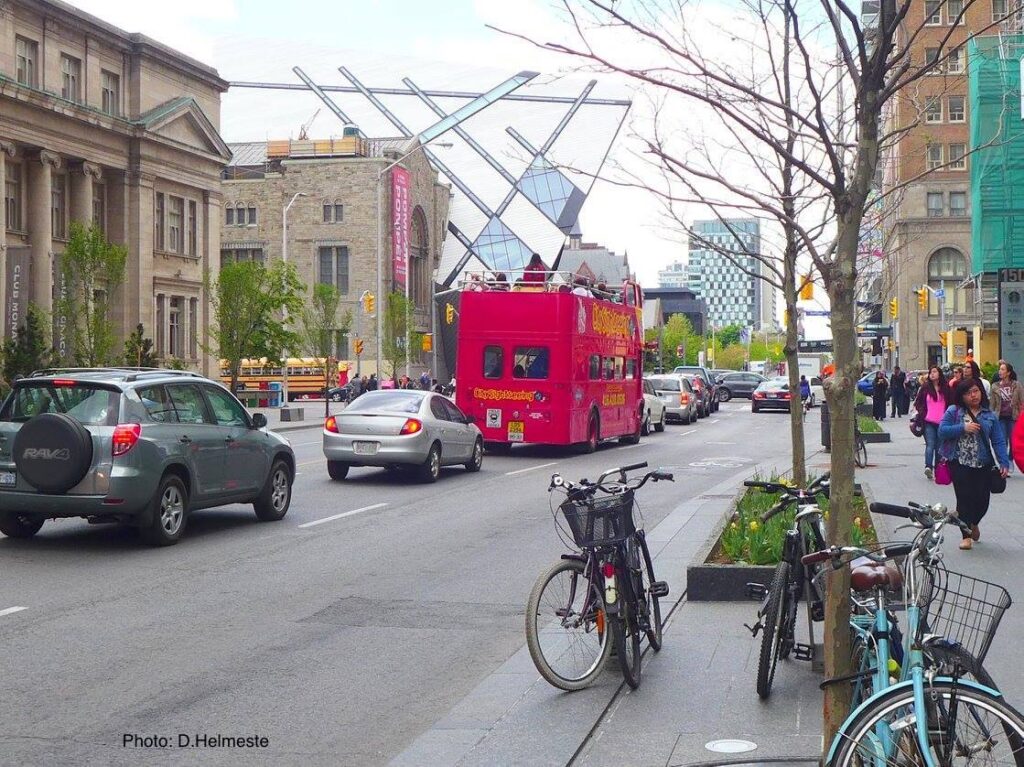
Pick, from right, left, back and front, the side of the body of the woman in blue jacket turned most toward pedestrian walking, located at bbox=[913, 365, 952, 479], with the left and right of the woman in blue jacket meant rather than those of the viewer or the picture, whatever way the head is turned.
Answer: back

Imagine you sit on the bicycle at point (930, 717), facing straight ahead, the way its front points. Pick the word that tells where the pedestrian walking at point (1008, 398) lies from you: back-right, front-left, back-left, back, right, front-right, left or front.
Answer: back-left

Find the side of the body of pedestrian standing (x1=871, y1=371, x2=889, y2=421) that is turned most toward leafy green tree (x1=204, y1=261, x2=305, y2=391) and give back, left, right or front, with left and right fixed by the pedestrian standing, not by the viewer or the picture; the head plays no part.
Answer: right

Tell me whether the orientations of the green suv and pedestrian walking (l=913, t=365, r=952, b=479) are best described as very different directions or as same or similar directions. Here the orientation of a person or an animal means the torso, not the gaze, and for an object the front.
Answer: very different directions

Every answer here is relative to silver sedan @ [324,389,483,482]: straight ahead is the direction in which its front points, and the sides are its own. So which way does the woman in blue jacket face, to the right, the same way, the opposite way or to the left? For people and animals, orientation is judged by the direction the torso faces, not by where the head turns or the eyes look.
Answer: the opposite way

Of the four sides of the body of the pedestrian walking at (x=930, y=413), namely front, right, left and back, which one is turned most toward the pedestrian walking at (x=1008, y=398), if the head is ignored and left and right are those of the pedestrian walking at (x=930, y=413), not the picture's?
left

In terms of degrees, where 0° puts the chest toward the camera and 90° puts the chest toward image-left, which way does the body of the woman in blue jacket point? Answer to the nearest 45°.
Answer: approximately 0°

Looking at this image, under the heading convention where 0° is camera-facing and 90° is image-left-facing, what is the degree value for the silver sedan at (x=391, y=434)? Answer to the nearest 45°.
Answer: approximately 225°

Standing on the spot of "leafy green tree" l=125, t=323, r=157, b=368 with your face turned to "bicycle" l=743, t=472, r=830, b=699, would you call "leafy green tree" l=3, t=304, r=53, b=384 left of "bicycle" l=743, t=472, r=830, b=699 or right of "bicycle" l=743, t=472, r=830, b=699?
right

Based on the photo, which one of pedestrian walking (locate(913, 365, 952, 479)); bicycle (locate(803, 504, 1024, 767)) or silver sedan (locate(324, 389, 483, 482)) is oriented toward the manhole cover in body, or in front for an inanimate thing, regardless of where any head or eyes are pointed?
the pedestrian walking

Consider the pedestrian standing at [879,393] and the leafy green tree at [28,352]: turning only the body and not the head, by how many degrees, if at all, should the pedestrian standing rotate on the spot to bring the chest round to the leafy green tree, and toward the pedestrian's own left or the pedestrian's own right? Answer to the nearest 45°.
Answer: approximately 45° to the pedestrian's own right

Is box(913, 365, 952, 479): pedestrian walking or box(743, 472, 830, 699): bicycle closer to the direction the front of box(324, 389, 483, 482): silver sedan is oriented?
the pedestrian walking

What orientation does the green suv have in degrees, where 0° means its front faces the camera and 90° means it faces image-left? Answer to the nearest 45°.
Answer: approximately 225°
